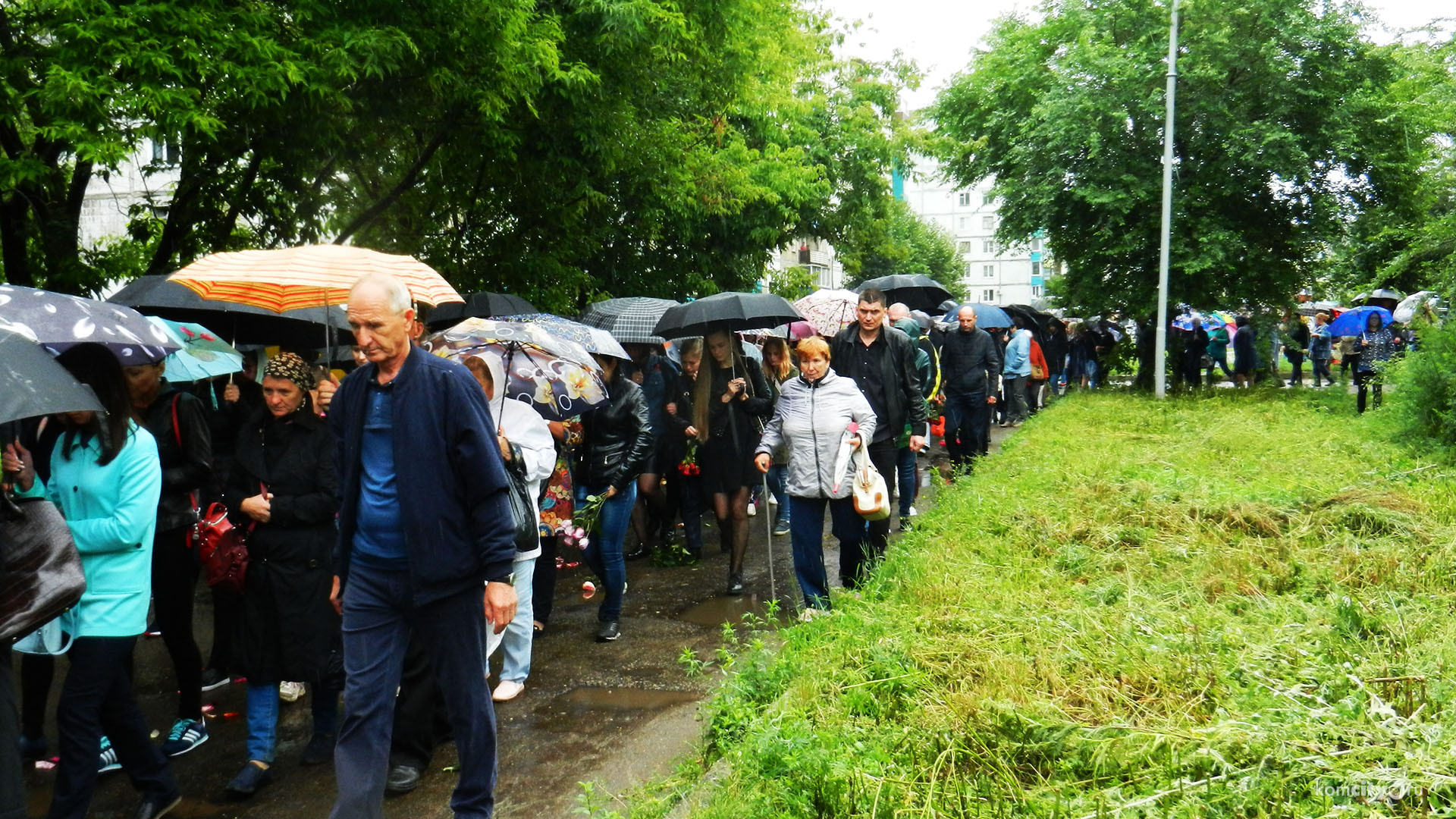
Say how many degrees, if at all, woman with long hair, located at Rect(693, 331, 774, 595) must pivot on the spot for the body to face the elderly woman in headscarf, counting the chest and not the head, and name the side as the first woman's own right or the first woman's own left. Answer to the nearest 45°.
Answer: approximately 45° to the first woman's own right

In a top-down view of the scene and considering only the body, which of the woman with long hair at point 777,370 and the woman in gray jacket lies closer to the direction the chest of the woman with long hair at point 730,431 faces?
the woman in gray jacket

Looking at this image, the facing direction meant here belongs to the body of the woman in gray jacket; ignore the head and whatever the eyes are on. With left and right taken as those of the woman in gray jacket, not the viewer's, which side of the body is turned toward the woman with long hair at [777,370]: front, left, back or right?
back

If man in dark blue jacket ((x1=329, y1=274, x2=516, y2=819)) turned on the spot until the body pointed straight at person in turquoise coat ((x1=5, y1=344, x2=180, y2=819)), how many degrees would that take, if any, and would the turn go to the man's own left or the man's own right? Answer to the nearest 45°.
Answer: approximately 90° to the man's own right

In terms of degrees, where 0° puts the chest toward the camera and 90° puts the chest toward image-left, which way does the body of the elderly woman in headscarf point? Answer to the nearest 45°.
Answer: approximately 45°

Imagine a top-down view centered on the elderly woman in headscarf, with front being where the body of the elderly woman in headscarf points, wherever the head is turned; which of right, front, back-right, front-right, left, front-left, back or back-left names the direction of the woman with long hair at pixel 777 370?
back

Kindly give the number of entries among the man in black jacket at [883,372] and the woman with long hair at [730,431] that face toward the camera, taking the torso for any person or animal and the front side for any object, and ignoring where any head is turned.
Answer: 2

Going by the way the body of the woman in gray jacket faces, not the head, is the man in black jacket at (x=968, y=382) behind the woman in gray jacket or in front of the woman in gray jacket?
behind
